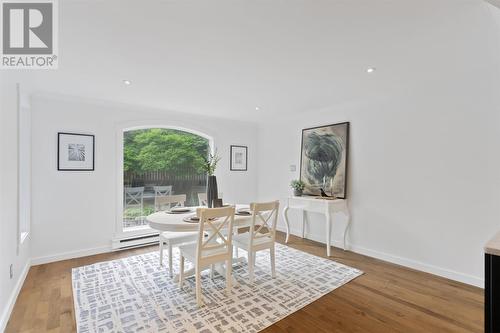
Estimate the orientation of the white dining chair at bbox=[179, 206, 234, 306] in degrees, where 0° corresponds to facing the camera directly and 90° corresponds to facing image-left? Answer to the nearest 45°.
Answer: approximately 135°

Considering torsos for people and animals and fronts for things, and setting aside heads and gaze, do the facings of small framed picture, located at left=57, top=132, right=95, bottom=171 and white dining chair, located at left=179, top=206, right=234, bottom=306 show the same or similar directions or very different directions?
very different directions

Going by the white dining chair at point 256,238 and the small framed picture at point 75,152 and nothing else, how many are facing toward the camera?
1

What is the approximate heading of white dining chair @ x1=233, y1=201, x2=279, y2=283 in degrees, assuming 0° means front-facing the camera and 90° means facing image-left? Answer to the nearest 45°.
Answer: approximately 135°

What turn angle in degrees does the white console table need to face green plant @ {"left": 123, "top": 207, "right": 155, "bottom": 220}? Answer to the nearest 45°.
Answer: approximately 45° to its right

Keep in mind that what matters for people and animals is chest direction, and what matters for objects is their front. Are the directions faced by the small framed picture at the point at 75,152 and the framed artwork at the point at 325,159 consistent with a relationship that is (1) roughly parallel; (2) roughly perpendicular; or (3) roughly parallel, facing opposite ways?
roughly perpendicular

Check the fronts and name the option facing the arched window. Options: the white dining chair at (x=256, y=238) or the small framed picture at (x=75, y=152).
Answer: the white dining chair

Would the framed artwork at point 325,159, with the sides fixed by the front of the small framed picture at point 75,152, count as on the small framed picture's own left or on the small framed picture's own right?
on the small framed picture's own left

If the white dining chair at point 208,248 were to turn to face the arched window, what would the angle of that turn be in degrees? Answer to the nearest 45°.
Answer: approximately 45° to its right

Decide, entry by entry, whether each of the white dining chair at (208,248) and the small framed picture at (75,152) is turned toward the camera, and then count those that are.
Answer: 1

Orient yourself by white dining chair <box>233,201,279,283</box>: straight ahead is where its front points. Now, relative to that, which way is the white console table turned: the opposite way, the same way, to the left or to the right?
to the left
